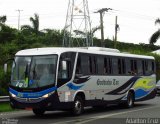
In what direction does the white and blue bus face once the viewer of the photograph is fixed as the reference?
facing the viewer and to the left of the viewer
